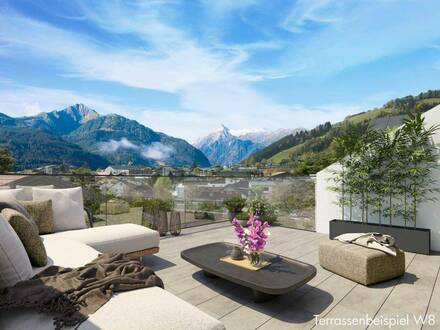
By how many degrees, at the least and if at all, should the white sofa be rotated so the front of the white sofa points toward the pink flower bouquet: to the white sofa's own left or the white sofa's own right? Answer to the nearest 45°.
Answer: approximately 45° to the white sofa's own left

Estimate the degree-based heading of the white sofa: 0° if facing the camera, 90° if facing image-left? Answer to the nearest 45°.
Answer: approximately 270°

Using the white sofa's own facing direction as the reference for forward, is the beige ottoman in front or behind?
in front

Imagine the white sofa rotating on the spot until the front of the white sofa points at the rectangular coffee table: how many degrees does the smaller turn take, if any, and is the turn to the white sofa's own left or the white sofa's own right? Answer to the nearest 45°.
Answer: approximately 45° to the white sofa's own left

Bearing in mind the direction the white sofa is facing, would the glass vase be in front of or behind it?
in front

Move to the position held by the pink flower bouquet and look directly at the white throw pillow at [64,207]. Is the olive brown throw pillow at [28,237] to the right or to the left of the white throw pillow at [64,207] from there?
left
